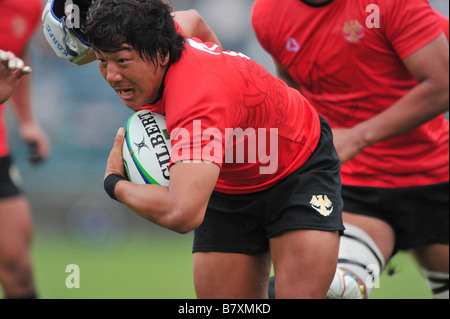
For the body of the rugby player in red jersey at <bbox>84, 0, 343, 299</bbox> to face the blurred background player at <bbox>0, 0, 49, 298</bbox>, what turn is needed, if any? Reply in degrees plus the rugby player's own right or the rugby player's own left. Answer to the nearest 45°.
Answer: approximately 90° to the rugby player's own right

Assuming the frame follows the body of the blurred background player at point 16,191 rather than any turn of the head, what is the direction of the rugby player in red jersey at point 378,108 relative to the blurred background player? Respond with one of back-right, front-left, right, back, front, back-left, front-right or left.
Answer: front-left

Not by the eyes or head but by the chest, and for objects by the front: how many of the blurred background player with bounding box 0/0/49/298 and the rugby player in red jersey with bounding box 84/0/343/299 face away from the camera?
0

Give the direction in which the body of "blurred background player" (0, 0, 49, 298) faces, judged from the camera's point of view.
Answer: toward the camera

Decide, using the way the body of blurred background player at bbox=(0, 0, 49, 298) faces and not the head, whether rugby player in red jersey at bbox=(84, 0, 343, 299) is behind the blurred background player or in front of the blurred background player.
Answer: in front
